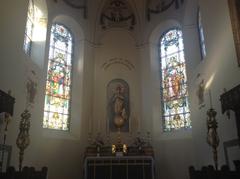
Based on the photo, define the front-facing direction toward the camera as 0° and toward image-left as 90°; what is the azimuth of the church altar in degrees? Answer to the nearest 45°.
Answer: approximately 0°

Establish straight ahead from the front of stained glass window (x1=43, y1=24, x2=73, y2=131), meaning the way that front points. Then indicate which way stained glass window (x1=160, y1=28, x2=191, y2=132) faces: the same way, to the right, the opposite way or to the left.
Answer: to the right

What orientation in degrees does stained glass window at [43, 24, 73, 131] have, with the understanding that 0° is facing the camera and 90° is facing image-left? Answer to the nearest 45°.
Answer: approximately 315°

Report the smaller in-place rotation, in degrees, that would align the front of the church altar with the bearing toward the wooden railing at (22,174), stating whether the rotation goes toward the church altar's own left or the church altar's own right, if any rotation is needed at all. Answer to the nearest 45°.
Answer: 0° — it already faces it

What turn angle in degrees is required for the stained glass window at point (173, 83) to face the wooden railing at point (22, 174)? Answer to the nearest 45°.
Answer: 0° — it already faces it
